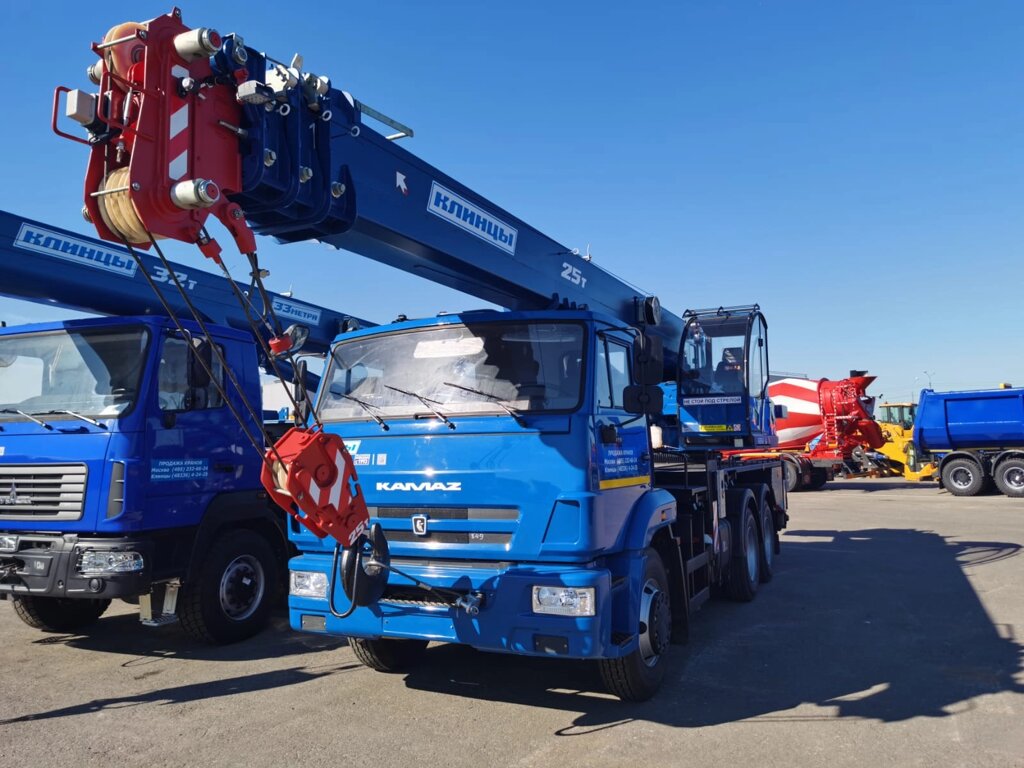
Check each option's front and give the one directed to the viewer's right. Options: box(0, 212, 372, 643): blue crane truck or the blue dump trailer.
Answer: the blue dump trailer

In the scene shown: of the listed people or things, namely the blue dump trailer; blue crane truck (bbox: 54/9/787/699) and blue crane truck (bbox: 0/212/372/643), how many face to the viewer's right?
1

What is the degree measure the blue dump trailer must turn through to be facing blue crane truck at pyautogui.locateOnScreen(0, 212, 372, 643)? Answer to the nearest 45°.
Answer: approximately 90° to its right

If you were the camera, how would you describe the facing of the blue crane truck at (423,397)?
facing the viewer and to the left of the viewer

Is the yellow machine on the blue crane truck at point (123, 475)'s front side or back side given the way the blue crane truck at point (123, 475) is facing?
on the back side

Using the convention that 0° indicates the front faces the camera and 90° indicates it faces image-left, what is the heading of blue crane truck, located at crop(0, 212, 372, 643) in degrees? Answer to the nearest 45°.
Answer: approximately 45°

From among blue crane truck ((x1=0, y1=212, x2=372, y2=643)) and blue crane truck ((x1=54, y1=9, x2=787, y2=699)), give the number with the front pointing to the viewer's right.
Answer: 0

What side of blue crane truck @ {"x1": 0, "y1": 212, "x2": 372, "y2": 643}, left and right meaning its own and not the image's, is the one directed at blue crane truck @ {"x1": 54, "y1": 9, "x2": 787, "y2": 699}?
left

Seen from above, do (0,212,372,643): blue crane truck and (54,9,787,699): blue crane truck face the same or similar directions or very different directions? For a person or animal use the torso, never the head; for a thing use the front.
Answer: same or similar directions

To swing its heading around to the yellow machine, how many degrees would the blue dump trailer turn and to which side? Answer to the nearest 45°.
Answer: approximately 135° to its left

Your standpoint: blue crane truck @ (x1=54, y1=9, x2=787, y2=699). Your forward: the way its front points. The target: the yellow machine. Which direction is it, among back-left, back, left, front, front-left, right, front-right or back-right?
back

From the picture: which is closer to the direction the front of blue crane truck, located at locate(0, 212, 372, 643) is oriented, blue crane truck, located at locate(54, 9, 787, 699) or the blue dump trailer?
the blue crane truck

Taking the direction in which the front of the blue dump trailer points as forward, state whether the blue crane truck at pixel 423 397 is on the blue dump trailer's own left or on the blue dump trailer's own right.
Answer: on the blue dump trailer's own right

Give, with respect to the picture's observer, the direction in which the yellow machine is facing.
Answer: facing the viewer and to the right of the viewer

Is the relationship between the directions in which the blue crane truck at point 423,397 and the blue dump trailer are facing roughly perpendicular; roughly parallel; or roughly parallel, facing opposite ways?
roughly perpendicular

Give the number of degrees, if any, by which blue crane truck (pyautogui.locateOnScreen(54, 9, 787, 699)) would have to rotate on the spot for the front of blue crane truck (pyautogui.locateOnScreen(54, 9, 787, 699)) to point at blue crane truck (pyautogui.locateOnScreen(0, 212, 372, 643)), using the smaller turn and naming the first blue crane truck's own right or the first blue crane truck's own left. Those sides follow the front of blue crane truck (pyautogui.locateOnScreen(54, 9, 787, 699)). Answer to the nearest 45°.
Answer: approximately 90° to the first blue crane truck's own right

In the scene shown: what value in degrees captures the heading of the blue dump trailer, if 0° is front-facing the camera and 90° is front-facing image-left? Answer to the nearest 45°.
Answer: approximately 270°

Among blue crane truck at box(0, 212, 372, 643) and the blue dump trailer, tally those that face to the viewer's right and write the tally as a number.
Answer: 1
